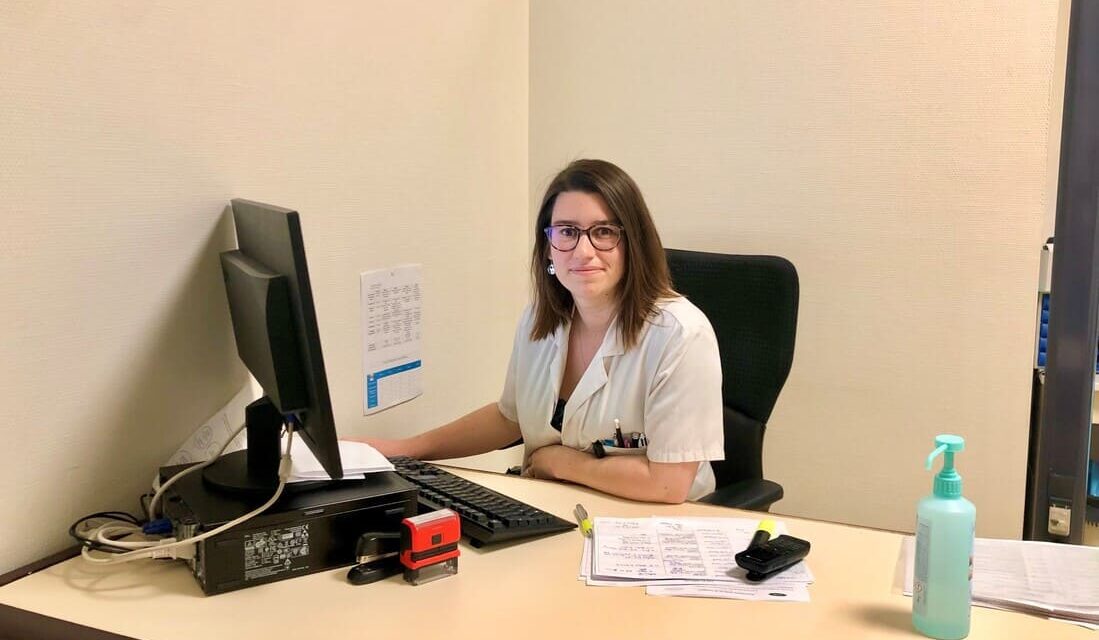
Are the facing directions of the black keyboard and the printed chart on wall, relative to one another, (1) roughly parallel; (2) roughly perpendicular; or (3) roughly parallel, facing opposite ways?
roughly perpendicular

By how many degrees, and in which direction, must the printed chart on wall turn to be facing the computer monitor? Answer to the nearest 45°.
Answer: approximately 45° to its right

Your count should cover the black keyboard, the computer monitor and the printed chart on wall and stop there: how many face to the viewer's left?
0

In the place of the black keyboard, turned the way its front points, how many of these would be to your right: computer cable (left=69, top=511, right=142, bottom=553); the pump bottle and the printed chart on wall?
1

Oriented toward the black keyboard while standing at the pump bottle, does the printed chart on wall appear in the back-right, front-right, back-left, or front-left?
front-right

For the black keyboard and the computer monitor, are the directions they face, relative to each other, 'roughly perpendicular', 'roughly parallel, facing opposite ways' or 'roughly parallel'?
roughly parallel

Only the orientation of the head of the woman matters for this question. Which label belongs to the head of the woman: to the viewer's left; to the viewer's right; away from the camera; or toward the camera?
toward the camera

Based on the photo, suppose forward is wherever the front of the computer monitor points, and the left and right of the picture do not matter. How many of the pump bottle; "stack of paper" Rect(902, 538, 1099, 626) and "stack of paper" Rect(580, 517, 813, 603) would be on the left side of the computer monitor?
0

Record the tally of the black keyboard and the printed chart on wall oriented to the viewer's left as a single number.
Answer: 0

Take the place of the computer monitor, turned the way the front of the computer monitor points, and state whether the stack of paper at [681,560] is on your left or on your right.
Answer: on your right

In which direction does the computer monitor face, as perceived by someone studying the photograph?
facing away from the viewer and to the right of the viewer

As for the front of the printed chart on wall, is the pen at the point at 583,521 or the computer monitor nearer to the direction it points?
the pen

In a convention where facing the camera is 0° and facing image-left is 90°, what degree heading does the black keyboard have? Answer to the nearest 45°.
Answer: approximately 225°

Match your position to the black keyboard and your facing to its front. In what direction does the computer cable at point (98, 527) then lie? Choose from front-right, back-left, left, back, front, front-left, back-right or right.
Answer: back-left

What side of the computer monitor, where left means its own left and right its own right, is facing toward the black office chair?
front

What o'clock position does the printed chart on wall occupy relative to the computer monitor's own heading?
The printed chart on wall is roughly at 11 o'clock from the computer monitor.

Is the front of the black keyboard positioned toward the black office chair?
yes
